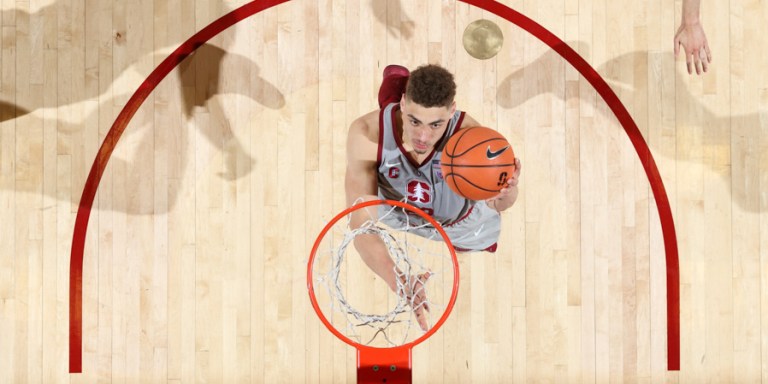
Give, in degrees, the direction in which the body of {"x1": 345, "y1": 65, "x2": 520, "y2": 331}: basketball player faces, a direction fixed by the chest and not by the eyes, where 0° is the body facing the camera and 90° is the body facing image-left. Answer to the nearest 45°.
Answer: approximately 0°

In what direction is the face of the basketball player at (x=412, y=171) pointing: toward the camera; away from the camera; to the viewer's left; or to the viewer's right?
toward the camera

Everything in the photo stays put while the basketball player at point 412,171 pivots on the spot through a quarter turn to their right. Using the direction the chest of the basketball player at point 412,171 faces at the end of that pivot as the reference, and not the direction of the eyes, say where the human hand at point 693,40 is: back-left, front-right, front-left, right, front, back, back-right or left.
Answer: back
